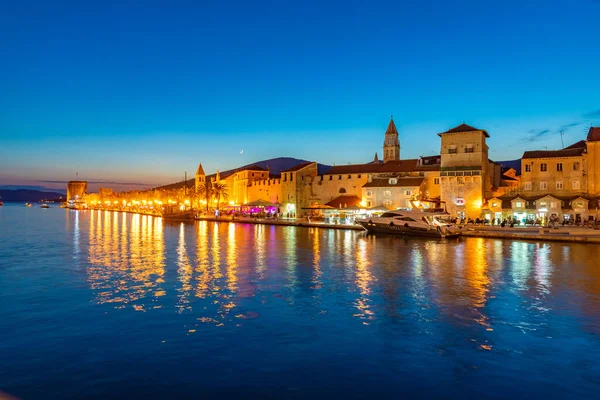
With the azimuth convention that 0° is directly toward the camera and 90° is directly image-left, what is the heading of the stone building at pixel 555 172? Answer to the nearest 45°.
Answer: approximately 0°
